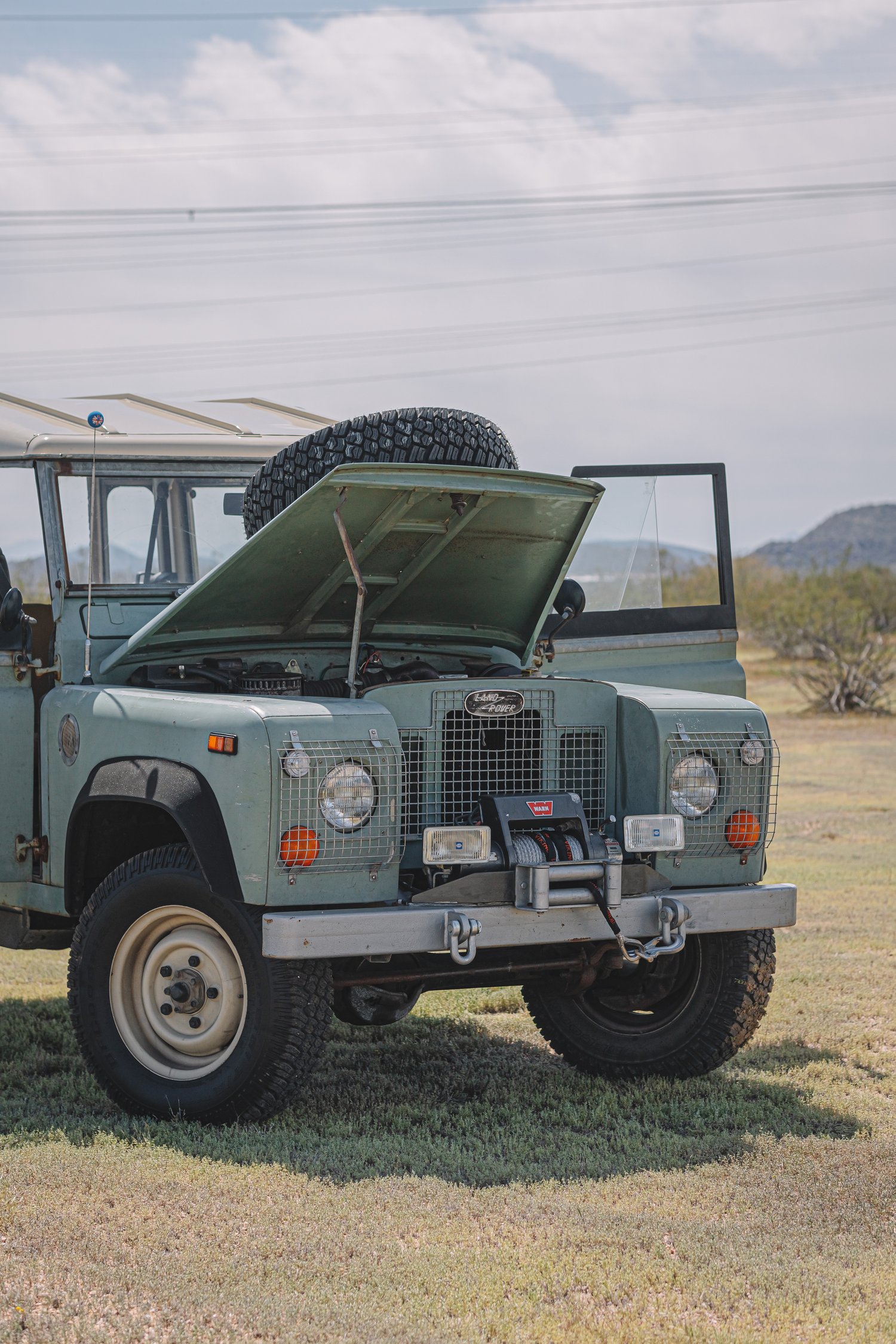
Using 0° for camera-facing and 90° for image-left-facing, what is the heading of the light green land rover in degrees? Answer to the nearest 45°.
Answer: approximately 315°

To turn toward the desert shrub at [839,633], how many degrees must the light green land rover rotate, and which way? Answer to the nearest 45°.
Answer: approximately 135° to its left
